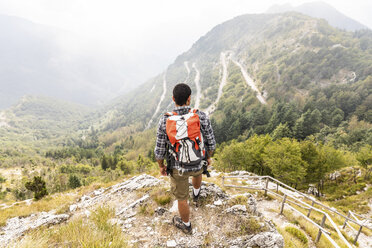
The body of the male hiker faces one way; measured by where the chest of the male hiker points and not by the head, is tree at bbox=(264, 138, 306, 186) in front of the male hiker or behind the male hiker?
in front

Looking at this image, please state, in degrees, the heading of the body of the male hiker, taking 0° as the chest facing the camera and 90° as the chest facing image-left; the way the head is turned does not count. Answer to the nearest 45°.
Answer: approximately 180°

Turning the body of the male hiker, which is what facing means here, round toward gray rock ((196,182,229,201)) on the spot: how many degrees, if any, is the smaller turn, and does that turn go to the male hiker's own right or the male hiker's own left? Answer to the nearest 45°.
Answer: approximately 45° to the male hiker's own right
